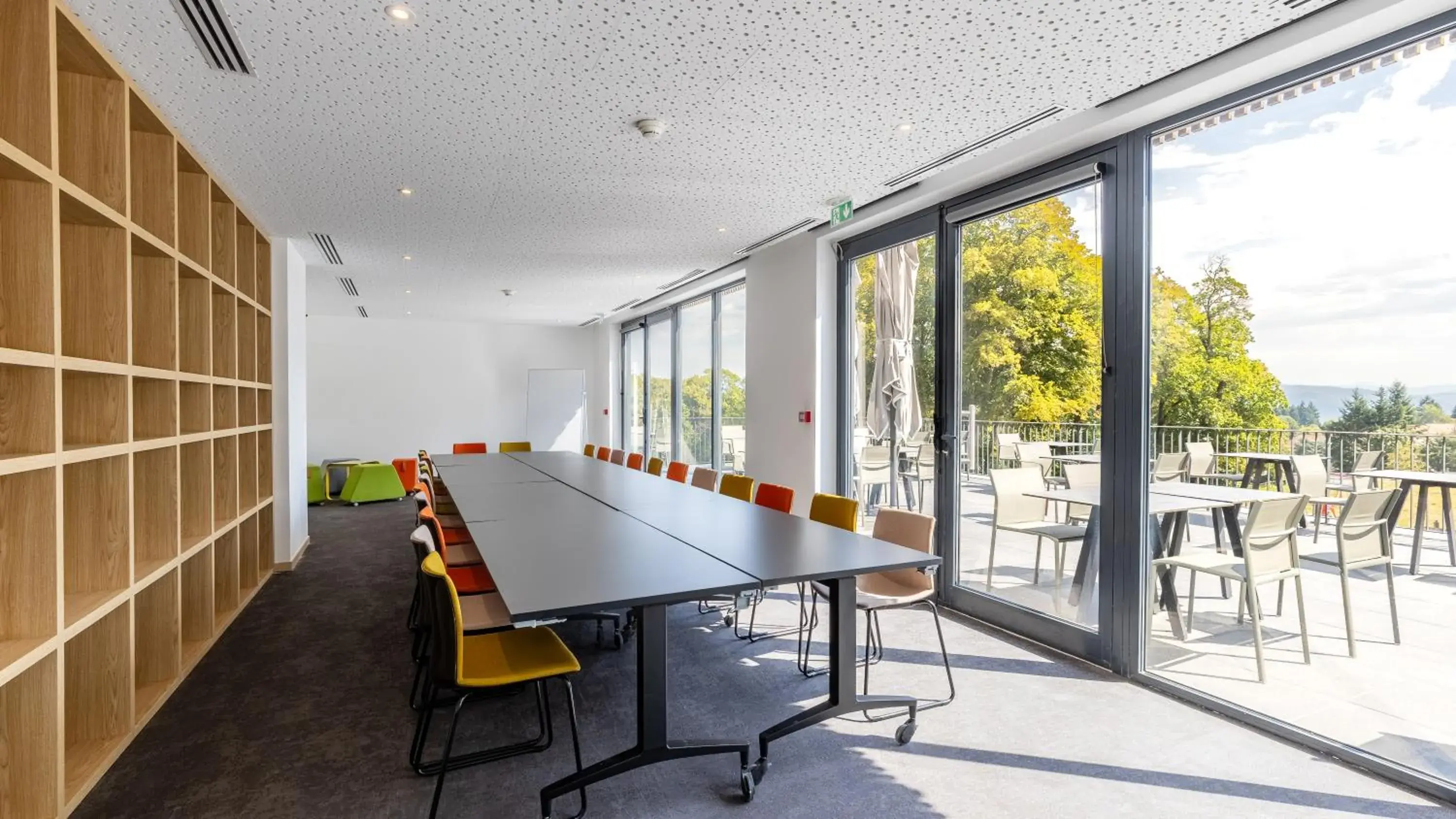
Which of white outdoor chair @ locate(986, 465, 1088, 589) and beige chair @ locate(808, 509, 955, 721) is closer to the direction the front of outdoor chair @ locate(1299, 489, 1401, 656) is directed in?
the white outdoor chair

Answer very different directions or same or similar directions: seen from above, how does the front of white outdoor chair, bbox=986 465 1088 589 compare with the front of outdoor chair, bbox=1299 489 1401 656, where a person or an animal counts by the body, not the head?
very different directions

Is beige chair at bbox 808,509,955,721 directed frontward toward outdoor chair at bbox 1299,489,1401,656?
no

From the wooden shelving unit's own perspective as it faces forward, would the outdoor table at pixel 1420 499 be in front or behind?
in front

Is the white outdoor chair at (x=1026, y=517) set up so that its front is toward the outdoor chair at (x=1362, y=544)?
yes

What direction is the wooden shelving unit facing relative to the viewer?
to the viewer's right

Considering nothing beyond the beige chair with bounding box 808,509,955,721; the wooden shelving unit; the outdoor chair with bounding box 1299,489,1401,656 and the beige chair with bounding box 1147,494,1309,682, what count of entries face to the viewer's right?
1

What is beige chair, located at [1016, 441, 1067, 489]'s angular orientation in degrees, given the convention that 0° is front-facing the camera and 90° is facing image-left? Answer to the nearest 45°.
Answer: approximately 315°

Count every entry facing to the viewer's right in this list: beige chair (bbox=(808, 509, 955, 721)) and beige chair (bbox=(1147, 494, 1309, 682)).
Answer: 0

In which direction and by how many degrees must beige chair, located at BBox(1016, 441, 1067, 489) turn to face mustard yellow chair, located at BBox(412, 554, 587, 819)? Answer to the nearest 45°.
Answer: approximately 90° to its right

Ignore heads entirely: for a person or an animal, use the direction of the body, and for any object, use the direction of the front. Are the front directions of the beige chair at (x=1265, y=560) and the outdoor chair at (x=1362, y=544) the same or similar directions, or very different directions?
same or similar directions

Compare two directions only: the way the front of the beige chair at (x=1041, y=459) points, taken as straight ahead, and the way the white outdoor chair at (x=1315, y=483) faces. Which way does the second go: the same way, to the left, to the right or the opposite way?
the same way

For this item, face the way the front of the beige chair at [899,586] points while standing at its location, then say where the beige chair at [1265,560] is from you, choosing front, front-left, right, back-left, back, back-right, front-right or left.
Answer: back-left

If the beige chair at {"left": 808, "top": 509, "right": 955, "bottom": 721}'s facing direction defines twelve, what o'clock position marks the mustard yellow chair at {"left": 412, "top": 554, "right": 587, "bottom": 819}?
The mustard yellow chair is roughly at 12 o'clock from the beige chair.

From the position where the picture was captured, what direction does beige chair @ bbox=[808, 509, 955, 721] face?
facing the viewer and to the left of the viewer

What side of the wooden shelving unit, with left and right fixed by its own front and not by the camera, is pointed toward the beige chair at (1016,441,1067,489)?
front
